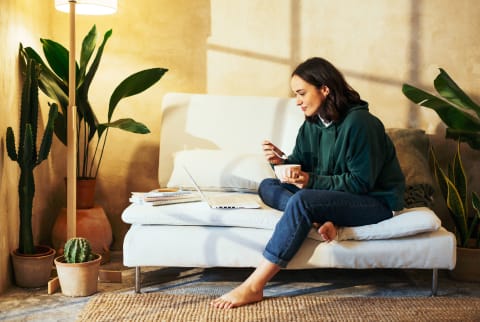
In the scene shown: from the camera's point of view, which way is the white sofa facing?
toward the camera

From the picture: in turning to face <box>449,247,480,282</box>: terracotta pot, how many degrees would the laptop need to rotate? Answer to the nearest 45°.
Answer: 0° — it already faces it

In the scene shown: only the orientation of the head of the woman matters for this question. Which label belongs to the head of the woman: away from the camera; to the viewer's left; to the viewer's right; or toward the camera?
to the viewer's left

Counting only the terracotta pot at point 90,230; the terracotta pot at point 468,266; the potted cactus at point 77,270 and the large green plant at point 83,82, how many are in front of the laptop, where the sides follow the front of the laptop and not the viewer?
1

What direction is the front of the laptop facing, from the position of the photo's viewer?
facing to the right of the viewer

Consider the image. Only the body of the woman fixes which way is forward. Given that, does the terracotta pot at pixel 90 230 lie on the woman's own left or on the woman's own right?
on the woman's own right

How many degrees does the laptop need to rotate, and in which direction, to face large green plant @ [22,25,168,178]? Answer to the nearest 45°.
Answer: approximately 135° to its left

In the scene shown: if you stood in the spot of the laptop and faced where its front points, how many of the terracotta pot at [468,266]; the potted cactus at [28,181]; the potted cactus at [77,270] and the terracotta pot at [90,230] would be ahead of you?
1

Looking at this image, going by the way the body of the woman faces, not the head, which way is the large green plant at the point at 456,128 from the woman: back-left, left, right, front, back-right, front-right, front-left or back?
back

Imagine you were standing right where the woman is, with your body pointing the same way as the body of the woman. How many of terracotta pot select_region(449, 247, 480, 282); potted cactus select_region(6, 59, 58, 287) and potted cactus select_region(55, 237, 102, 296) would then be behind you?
1

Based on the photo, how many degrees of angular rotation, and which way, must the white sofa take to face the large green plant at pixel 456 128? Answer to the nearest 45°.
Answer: approximately 135° to its left

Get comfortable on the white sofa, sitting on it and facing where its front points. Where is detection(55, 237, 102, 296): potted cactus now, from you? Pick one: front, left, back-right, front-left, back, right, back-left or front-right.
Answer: right

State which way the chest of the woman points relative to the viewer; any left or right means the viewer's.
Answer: facing the viewer and to the left of the viewer

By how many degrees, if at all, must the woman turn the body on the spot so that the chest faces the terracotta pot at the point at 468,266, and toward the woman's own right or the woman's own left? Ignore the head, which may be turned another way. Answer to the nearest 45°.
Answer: approximately 180°
